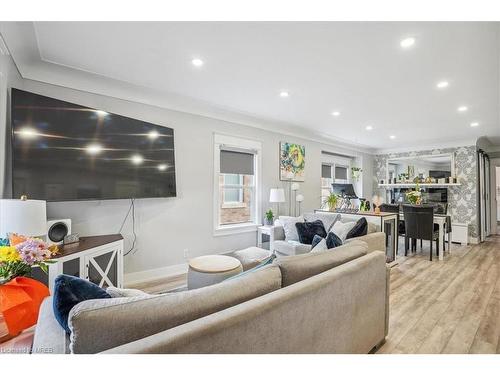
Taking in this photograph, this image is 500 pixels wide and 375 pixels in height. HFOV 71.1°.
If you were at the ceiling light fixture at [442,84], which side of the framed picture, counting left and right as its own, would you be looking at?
front

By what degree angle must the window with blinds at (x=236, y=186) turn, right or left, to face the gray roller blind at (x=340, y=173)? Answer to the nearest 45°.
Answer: approximately 90° to its left

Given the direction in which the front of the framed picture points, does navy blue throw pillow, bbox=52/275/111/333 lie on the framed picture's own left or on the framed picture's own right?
on the framed picture's own right

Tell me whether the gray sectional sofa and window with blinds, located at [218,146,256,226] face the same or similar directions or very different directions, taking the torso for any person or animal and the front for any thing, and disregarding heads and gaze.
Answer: very different directions

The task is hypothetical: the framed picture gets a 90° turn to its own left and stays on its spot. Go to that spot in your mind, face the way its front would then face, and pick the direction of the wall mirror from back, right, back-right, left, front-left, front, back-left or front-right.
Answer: front

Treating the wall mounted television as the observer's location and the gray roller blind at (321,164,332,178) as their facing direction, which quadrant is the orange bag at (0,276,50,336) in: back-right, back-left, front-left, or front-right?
back-right

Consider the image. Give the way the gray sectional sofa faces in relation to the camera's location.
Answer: facing away from the viewer and to the left of the viewer

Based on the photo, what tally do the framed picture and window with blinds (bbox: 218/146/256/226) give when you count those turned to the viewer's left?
0

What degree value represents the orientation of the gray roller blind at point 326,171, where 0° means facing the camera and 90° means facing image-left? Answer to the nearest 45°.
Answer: approximately 315°
